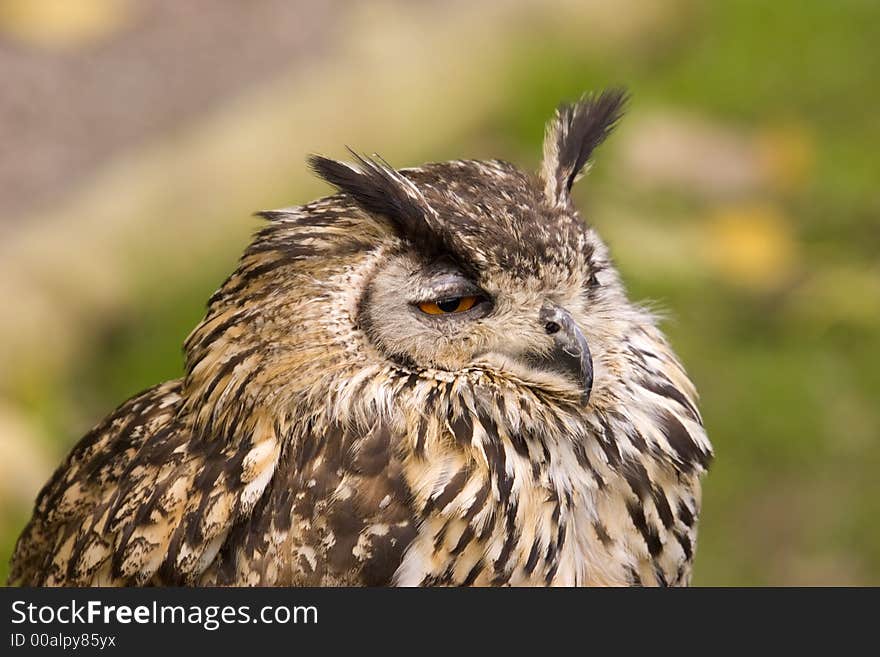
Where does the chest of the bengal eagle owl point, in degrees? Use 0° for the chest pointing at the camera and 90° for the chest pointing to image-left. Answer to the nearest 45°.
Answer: approximately 315°
